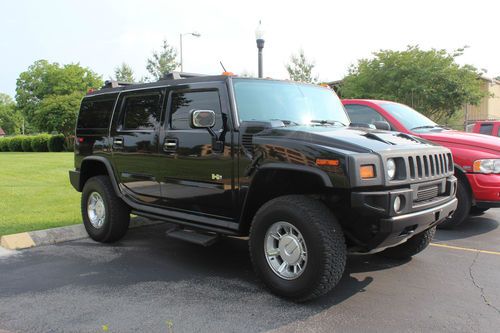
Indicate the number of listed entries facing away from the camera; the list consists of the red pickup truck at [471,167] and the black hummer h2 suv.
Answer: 0

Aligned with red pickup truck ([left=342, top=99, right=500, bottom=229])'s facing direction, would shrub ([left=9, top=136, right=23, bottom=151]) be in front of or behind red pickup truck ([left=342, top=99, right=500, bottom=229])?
behind

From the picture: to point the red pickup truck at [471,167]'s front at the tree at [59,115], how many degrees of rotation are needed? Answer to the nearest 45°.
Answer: approximately 180°

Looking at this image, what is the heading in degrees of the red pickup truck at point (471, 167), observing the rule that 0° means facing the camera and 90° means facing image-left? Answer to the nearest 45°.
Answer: approximately 315°

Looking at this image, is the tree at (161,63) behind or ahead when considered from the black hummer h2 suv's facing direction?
behind

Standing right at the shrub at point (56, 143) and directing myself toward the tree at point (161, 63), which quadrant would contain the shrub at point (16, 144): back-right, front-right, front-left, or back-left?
back-left

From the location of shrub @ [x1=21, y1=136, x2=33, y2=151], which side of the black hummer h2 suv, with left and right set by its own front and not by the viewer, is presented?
back

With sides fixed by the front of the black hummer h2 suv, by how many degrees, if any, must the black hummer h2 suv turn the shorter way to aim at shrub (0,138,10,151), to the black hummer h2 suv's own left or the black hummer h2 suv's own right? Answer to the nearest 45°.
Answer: approximately 180°

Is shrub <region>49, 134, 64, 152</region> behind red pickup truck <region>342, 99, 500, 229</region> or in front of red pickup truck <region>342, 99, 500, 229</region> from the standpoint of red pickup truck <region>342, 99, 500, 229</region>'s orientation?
behind

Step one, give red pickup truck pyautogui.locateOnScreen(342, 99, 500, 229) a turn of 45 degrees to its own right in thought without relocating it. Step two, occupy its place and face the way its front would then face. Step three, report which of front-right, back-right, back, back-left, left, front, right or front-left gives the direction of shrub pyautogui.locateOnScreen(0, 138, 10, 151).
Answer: back-right

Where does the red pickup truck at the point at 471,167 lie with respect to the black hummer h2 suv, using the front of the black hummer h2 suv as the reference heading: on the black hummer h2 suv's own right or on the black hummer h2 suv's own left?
on the black hummer h2 suv's own left

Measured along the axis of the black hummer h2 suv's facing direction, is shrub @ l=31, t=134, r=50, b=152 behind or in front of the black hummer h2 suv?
behind

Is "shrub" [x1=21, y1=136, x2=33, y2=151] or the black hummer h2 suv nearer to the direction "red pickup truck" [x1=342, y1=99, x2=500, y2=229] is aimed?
the black hummer h2 suv

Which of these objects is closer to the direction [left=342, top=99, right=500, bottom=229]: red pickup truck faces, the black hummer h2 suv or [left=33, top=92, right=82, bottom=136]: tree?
the black hummer h2 suv

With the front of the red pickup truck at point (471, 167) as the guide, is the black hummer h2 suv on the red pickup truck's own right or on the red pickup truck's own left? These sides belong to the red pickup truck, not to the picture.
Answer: on the red pickup truck's own right

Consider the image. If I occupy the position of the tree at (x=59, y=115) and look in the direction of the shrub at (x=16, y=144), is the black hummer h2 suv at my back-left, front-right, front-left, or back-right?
back-left
